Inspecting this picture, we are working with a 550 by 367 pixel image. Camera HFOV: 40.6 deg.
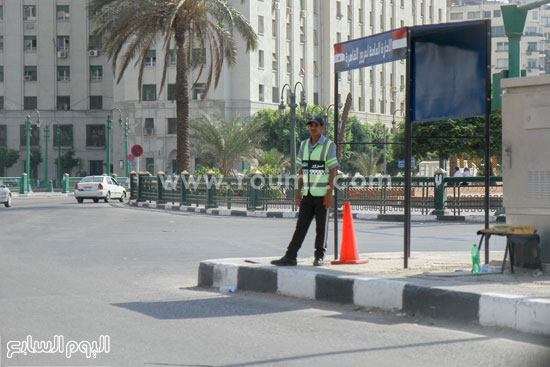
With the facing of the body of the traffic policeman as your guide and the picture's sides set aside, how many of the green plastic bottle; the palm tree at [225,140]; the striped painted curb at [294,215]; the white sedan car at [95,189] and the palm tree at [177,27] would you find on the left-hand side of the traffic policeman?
1

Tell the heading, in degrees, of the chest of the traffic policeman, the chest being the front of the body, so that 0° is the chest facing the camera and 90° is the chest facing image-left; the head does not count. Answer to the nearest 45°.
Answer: approximately 45°

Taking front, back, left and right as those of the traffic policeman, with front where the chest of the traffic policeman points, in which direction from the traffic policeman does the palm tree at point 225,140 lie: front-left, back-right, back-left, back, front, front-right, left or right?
back-right

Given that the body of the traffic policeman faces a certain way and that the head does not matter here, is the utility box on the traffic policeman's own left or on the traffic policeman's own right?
on the traffic policeman's own left

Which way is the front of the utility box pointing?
toward the camera

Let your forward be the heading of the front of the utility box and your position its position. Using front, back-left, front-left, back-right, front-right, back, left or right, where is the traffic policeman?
right
